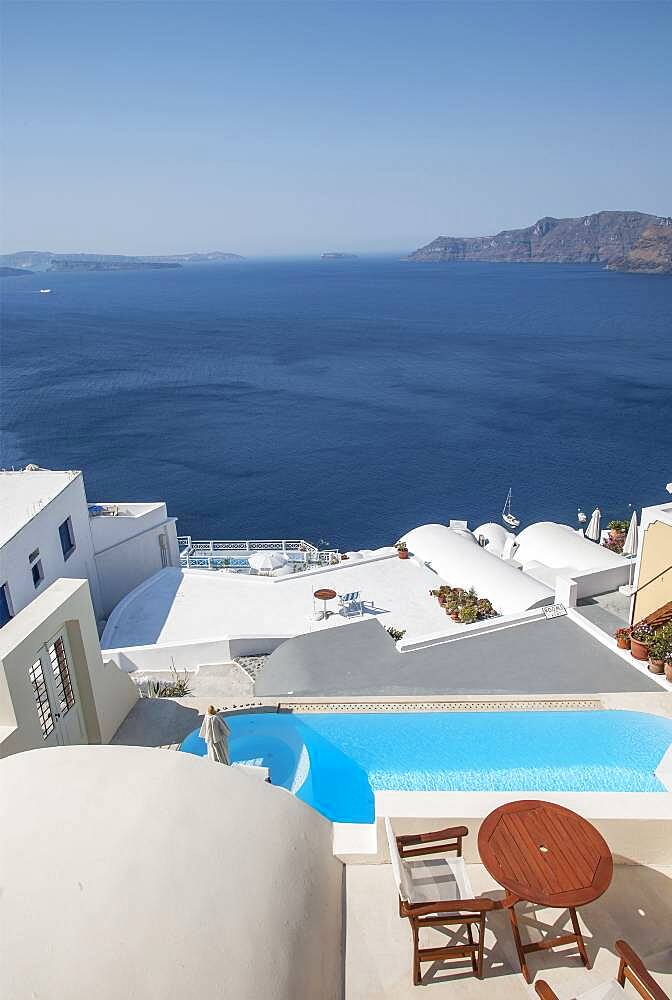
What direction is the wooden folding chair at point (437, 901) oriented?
to the viewer's right

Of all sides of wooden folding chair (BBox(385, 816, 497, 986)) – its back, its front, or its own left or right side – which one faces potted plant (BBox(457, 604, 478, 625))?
left

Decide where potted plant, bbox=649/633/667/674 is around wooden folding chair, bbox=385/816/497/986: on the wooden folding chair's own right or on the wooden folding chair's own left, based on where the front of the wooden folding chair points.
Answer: on the wooden folding chair's own left

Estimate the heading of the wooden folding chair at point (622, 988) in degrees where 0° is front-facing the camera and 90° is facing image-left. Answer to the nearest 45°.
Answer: approximately 135°

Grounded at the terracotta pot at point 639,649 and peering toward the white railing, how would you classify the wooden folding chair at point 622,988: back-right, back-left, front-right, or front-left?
back-left

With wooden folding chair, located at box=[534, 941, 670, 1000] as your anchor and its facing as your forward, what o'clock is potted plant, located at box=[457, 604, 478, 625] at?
The potted plant is roughly at 1 o'clock from the wooden folding chair.

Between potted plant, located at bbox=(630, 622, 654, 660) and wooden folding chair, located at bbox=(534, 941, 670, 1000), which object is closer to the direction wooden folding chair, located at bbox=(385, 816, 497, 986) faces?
the wooden folding chair

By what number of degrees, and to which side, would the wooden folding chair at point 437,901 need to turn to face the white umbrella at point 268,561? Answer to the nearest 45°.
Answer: approximately 90° to its left
